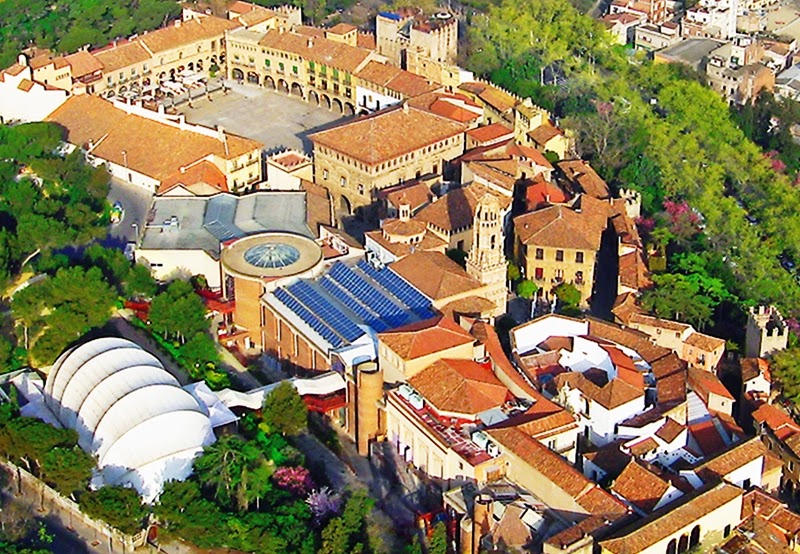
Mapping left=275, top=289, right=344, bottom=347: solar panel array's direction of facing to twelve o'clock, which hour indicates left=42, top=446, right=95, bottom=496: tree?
The tree is roughly at 12 o'clock from the solar panel array.

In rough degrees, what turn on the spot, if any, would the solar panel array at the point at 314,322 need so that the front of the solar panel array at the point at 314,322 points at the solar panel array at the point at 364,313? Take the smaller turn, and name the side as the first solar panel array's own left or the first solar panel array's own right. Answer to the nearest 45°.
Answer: approximately 135° to the first solar panel array's own left

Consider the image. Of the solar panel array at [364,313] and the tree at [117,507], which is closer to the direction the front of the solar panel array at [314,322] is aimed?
the tree

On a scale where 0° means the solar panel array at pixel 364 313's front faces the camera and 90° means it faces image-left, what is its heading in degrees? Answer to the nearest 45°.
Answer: approximately 45°

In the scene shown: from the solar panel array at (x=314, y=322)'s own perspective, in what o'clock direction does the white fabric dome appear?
The white fabric dome is roughly at 12 o'clock from the solar panel array.

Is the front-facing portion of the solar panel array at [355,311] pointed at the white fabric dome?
yes

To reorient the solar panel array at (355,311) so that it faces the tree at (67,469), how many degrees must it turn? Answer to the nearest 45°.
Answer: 0° — it already faces it

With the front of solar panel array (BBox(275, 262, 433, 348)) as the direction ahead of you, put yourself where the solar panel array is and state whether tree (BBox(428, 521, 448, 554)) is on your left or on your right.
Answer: on your left

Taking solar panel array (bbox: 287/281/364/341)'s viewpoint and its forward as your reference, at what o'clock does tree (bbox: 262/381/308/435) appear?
The tree is roughly at 11 o'clock from the solar panel array.
